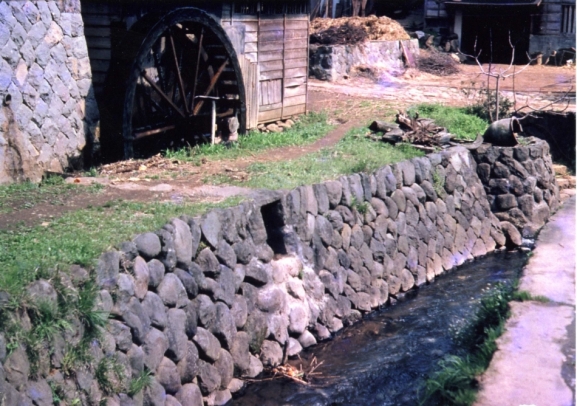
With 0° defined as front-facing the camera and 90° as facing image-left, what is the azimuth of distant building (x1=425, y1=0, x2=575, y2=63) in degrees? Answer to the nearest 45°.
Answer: approximately 0°

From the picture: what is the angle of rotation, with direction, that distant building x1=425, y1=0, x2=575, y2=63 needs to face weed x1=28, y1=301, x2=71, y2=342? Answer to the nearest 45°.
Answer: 0° — it already faces it

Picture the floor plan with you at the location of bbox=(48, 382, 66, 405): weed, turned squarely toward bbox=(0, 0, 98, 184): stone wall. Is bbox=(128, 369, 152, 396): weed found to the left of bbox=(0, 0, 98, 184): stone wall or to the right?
right

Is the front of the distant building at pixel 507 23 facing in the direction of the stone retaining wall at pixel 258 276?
yes

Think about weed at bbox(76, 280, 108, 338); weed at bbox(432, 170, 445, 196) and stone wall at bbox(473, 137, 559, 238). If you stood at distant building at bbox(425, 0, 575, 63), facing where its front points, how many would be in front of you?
3

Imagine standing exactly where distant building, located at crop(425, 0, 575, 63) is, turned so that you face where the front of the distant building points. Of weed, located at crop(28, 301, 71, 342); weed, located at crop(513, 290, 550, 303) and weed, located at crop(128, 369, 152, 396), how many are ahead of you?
3

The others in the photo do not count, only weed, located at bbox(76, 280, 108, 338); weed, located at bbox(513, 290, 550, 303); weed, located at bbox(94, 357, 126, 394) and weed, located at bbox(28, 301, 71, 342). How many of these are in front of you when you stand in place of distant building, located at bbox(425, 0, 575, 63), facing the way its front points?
4

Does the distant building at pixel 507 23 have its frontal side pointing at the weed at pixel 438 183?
yes

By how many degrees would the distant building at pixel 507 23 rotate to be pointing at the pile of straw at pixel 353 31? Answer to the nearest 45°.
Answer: approximately 45° to its right

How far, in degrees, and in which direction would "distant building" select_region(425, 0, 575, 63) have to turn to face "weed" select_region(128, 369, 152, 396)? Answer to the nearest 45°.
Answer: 0° — it already faces it

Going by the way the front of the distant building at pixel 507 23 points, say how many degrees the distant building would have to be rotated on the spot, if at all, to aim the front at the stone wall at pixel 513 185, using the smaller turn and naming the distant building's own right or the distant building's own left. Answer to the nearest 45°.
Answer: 0° — it already faces it

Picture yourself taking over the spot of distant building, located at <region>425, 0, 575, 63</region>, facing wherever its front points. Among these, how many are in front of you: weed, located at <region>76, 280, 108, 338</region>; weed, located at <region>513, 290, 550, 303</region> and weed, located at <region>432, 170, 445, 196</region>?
3

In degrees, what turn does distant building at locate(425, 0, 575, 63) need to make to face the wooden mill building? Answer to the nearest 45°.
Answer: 0° — it already faces it
